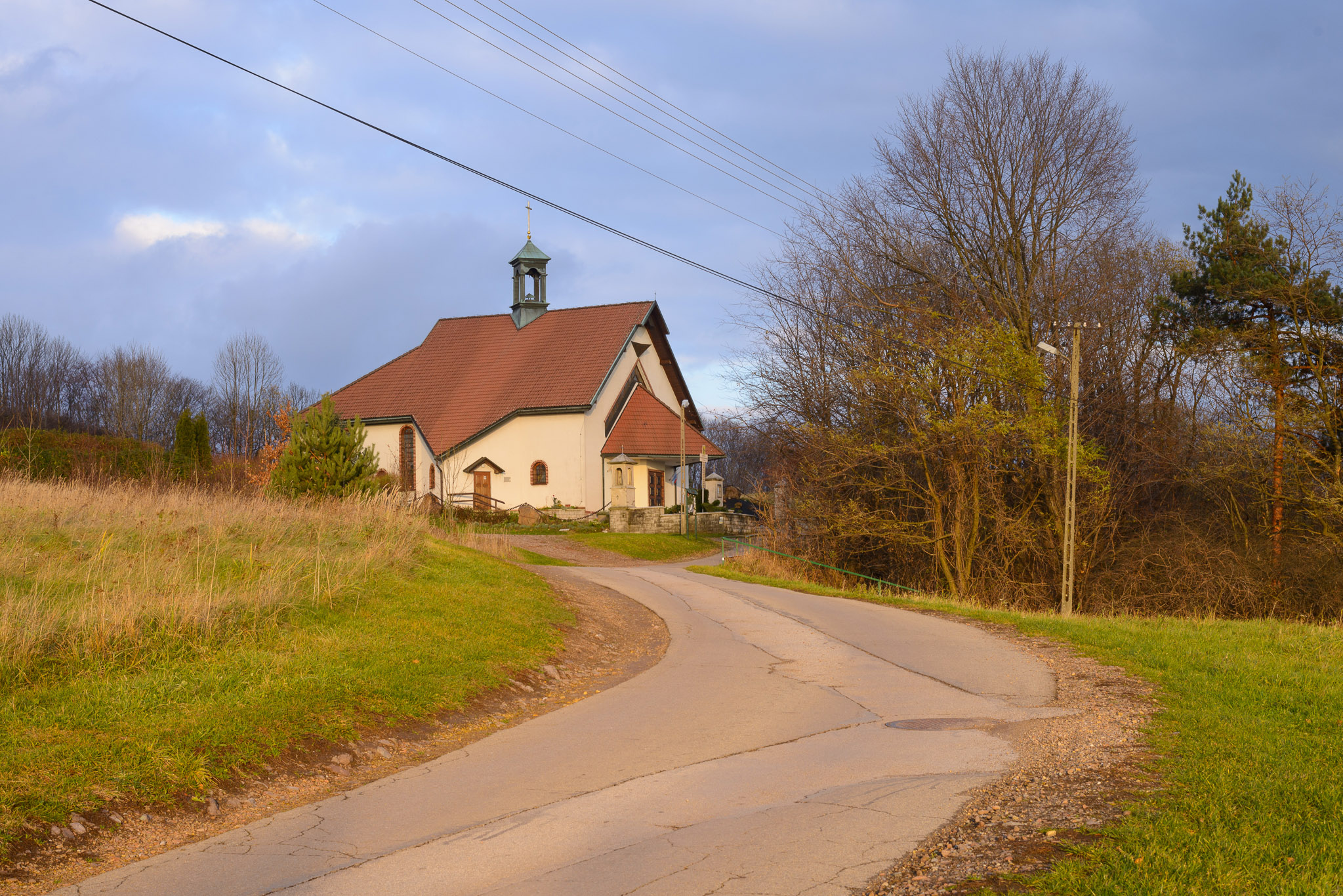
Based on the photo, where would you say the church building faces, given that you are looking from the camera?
facing the viewer and to the right of the viewer

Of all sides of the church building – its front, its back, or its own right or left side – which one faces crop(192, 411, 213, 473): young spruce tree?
back

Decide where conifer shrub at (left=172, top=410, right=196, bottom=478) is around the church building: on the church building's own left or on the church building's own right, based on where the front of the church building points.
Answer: on the church building's own right

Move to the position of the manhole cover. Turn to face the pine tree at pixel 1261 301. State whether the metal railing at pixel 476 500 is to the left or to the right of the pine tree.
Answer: left

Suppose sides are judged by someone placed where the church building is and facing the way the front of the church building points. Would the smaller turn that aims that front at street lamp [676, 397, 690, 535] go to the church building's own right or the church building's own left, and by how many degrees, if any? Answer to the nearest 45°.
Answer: approximately 45° to the church building's own left

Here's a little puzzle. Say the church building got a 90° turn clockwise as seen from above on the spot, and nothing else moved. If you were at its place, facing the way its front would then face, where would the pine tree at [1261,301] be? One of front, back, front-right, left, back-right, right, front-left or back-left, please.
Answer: left

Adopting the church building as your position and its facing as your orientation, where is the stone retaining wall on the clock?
The stone retaining wall is roughly at 12 o'clock from the church building.

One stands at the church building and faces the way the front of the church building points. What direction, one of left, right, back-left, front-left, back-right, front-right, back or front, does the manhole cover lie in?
front-right

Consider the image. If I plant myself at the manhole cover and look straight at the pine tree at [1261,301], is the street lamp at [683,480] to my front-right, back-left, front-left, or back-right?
front-left
